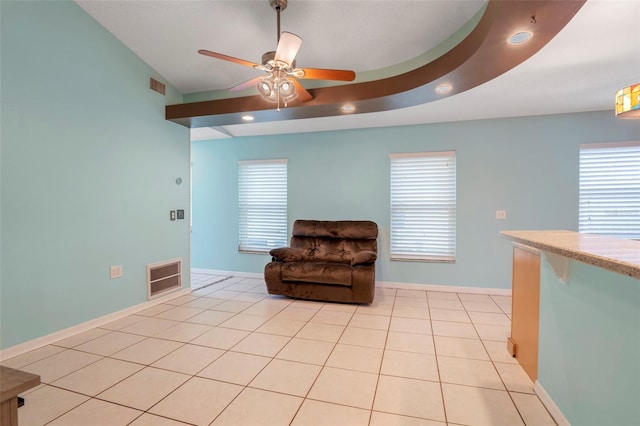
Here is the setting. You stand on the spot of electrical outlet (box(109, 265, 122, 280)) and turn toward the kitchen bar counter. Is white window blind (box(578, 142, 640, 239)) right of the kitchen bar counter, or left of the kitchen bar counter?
left

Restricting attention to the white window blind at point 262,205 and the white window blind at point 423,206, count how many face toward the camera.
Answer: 2

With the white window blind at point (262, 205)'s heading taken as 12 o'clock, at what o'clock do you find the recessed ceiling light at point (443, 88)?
The recessed ceiling light is roughly at 11 o'clock from the white window blind.

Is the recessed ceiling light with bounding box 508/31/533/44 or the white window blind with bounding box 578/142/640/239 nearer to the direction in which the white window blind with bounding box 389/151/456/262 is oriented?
the recessed ceiling light

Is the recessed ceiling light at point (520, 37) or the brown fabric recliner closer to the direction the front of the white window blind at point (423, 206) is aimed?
the recessed ceiling light

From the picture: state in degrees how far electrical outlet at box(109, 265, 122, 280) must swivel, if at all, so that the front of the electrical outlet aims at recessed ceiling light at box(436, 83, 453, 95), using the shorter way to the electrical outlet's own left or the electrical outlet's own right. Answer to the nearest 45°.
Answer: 0° — it already faces it

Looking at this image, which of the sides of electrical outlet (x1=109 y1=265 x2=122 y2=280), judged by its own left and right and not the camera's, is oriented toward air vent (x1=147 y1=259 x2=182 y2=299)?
left

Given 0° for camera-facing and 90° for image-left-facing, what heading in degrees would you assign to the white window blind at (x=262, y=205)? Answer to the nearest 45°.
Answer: approximately 0°

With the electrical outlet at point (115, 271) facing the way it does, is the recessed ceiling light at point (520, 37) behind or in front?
in front

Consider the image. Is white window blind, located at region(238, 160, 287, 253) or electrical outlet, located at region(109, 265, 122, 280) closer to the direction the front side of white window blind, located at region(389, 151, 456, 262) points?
the electrical outlet

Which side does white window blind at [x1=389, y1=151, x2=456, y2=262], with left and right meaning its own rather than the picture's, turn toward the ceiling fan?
front
